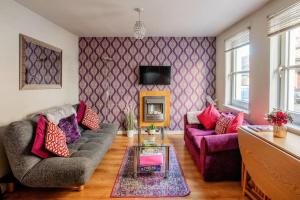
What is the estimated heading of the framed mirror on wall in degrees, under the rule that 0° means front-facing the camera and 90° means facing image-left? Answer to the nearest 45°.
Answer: approximately 315°

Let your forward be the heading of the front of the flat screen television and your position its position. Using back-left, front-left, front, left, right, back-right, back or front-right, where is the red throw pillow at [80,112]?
front-right

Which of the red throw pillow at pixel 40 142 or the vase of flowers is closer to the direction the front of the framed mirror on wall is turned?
the vase of flowers

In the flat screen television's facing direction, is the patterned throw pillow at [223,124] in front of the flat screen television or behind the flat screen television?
in front

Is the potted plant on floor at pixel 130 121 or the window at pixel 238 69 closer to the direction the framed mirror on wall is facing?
the window

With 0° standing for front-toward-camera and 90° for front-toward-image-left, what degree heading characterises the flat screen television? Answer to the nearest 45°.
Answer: approximately 0°

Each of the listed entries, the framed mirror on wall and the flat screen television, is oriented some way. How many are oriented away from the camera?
0

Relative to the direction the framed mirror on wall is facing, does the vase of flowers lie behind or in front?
in front

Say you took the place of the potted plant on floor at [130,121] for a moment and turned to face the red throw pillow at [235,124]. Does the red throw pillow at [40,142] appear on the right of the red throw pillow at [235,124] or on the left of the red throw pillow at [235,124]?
right

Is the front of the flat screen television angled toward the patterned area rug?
yes

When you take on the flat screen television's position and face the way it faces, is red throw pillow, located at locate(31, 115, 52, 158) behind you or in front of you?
in front
